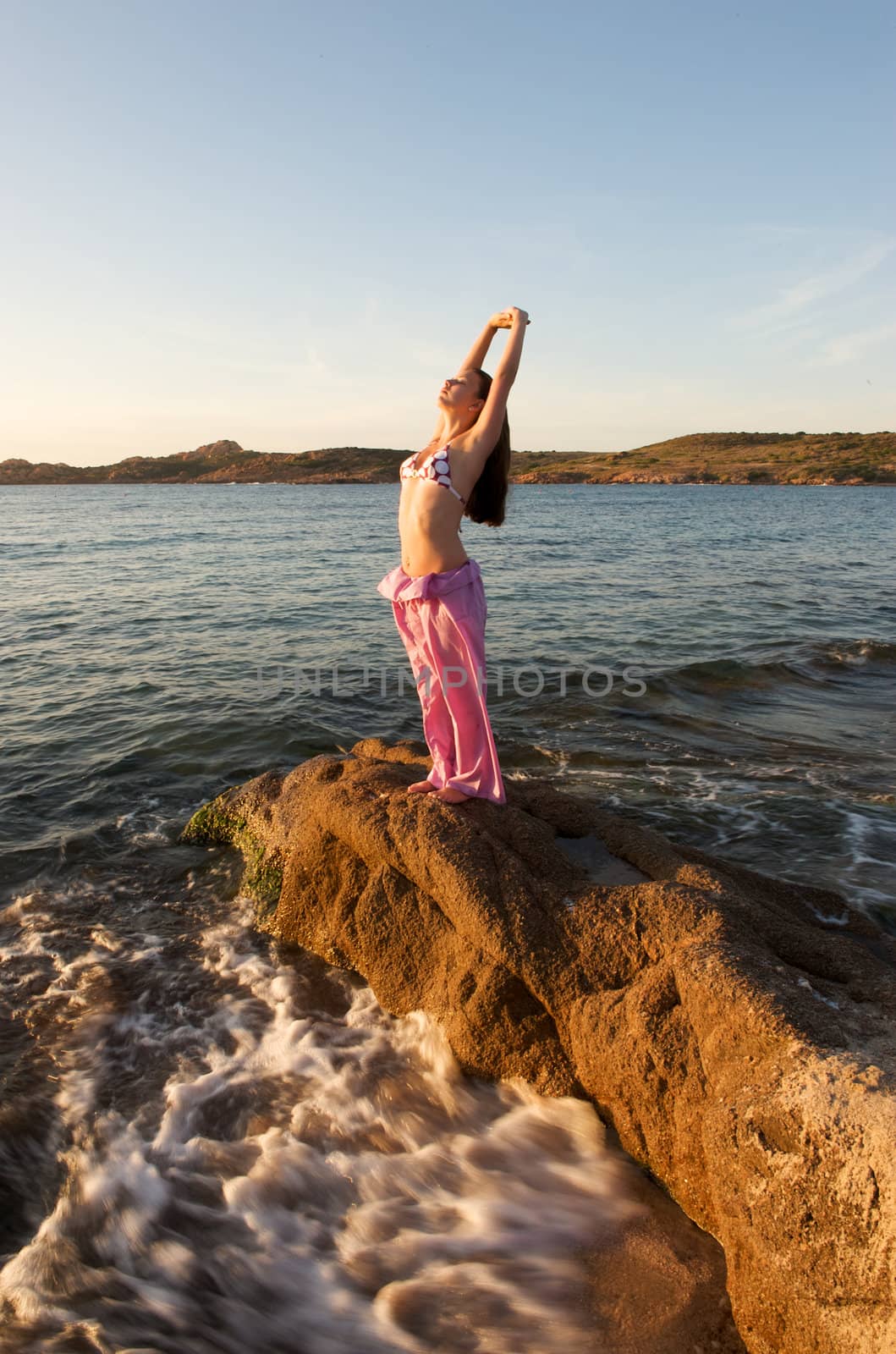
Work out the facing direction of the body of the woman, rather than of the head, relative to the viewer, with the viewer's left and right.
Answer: facing the viewer and to the left of the viewer
